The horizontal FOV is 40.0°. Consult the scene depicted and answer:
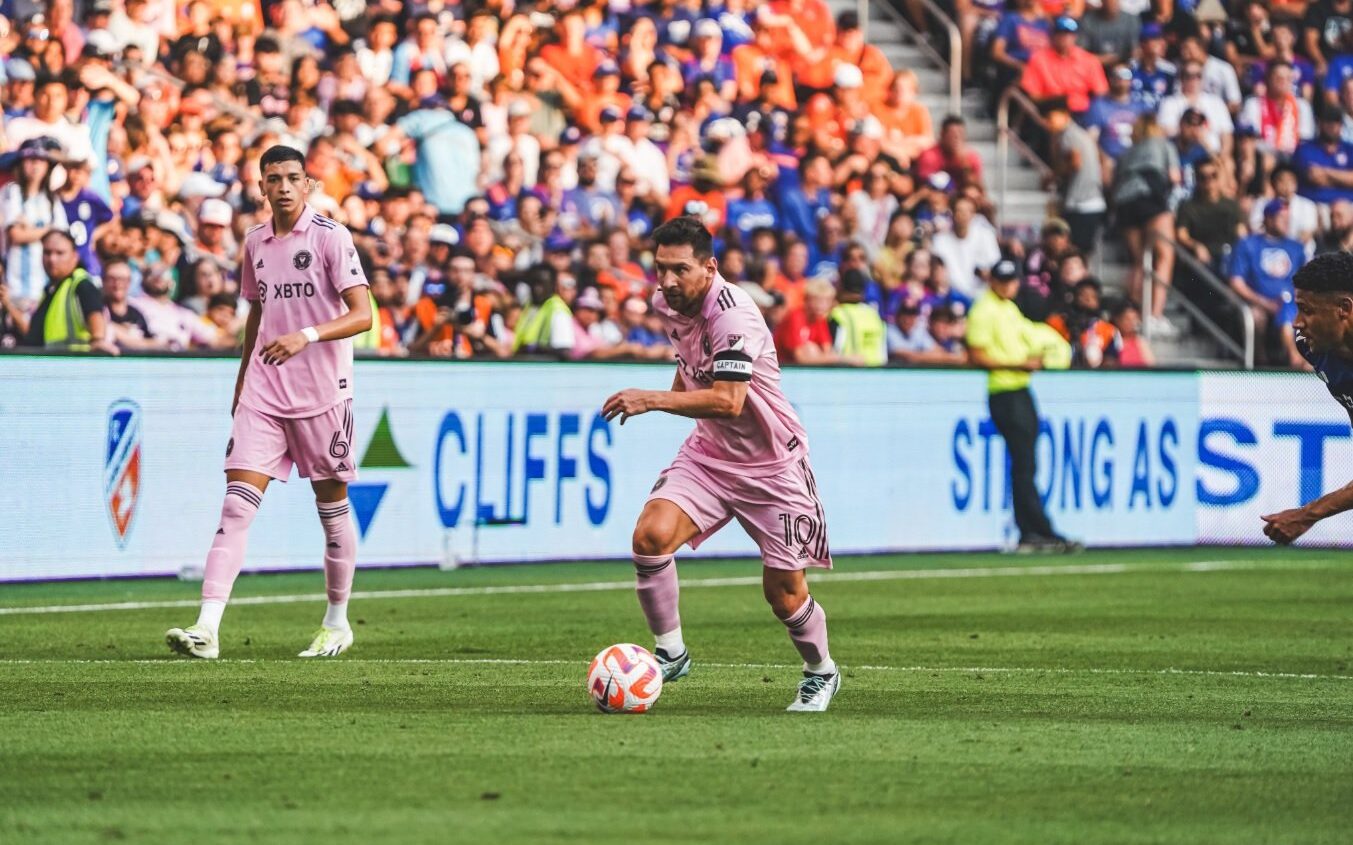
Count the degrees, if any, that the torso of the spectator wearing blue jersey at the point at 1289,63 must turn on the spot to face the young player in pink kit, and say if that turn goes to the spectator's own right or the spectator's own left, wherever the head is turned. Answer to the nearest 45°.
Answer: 0° — they already face them

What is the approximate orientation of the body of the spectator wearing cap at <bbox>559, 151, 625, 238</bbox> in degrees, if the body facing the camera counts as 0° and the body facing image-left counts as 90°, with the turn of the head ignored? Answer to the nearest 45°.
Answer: approximately 0°

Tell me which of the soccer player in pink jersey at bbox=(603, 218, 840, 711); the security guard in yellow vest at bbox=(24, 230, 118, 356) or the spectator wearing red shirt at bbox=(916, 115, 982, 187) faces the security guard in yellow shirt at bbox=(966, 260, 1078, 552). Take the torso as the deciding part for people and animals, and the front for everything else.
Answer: the spectator wearing red shirt

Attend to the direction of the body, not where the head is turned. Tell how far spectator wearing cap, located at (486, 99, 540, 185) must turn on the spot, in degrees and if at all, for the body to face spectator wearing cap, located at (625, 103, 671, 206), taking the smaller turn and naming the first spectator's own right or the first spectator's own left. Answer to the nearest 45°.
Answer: approximately 135° to the first spectator's own left

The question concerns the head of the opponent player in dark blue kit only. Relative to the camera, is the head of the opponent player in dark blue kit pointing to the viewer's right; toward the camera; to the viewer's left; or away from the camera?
to the viewer's left

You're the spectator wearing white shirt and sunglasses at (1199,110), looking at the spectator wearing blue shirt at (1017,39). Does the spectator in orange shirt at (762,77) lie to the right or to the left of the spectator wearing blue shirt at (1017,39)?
left

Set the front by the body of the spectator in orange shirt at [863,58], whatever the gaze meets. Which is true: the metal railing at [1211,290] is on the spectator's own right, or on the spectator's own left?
on the spectator's own left

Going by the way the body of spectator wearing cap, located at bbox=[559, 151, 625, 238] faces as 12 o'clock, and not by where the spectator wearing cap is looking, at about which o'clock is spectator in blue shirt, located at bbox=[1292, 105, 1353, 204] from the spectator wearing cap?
The spectator in blue shirt is roughly at 8 o'clock from the spectator wearing cap.

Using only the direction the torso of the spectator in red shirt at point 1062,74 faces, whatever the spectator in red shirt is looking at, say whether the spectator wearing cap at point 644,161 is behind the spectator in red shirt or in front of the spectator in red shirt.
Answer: in front

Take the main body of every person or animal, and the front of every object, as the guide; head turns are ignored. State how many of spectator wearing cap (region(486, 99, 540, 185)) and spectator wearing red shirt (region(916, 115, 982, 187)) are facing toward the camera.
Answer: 2

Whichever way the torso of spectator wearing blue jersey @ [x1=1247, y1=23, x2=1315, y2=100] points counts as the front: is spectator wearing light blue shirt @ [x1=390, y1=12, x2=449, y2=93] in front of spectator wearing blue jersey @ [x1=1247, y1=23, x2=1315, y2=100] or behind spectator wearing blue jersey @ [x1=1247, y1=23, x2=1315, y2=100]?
in front

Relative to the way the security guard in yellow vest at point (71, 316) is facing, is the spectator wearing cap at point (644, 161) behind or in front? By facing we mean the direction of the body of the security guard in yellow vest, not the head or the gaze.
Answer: behind
